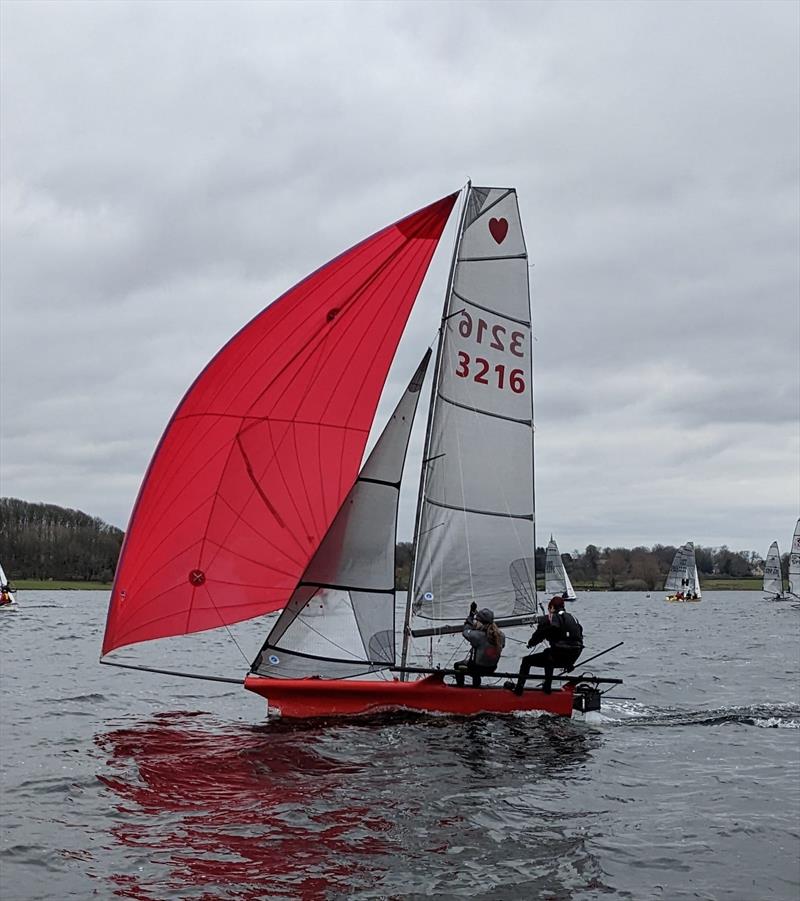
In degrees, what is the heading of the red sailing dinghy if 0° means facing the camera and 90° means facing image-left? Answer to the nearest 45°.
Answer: approximately 90°
